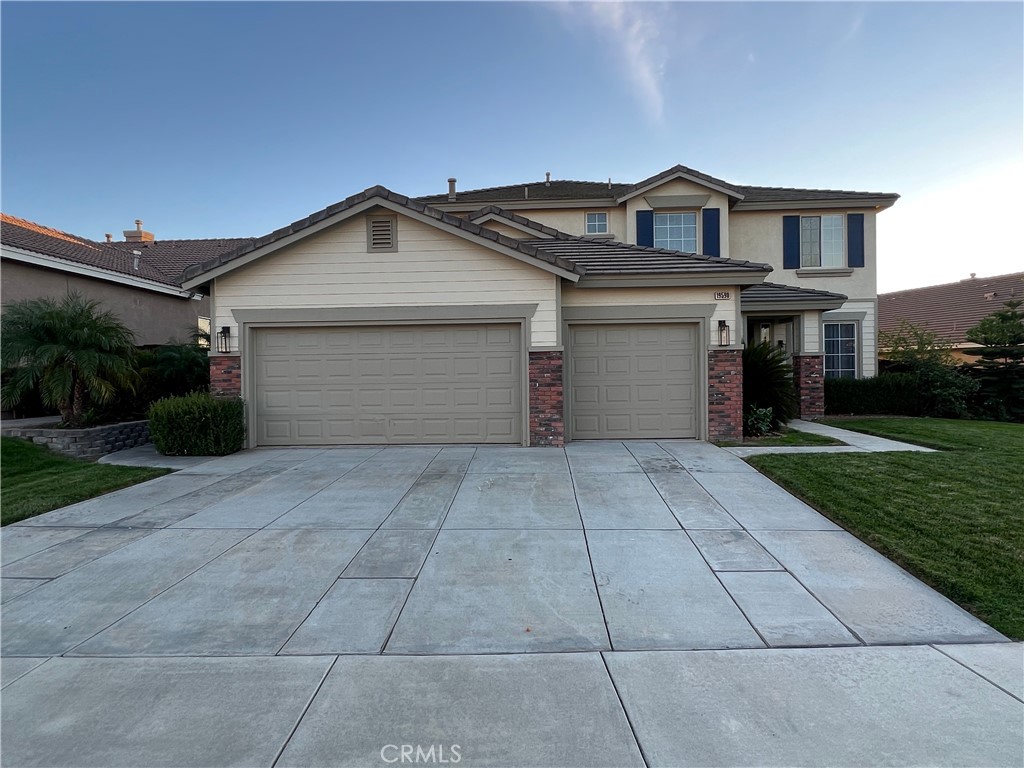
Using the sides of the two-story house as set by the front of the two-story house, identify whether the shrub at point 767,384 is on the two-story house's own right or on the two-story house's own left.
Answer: on the two-story house's own left

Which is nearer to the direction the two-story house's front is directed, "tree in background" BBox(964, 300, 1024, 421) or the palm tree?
the palm tree

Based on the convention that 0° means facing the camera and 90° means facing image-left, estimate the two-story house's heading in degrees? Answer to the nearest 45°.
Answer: approximately 0°

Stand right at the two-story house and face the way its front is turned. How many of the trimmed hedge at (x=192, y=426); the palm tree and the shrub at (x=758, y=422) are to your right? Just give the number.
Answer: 2

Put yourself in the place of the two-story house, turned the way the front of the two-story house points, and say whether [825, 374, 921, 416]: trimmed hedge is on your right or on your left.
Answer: on your left

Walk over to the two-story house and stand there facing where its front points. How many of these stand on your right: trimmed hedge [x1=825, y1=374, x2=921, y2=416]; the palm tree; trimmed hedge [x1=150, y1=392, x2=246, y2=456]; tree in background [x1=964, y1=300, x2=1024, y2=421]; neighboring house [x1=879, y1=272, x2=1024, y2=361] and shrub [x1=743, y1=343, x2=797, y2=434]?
2

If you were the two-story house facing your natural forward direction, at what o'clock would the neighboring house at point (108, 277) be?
The neighboring house is roughly at 4 o'clock from the two-story house.

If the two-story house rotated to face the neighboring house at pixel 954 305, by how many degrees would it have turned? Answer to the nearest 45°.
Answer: approximately 135° to its left

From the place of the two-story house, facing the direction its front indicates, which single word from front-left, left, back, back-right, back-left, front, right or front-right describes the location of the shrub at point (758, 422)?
left

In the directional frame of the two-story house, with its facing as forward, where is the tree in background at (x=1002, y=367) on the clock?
The tree in background is roughly at 8 o'clock from the two-story house.
